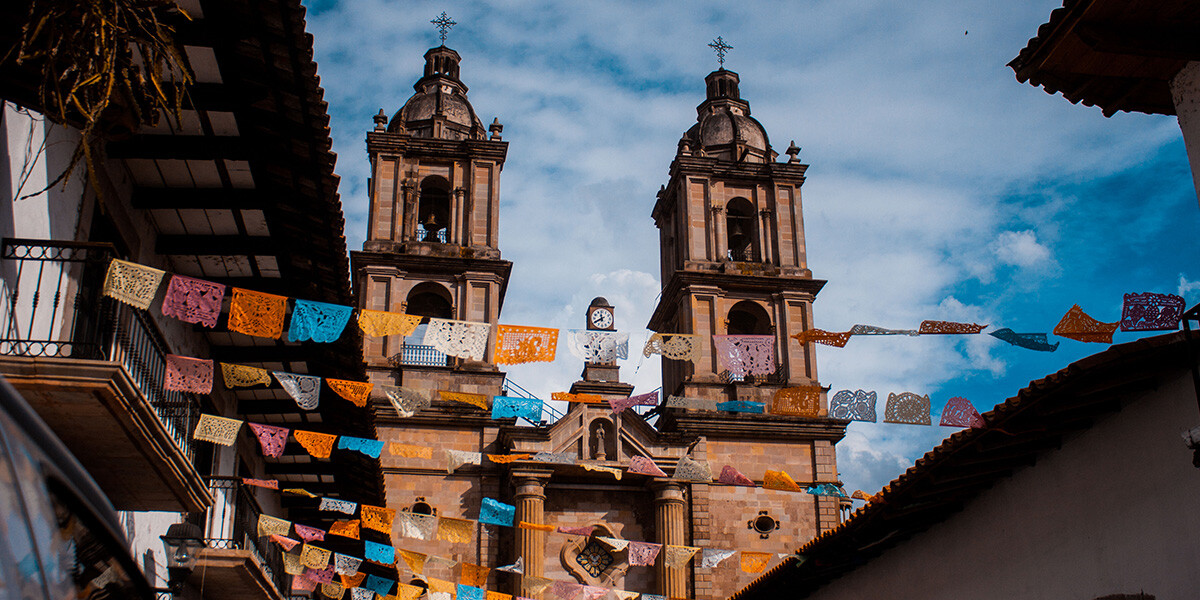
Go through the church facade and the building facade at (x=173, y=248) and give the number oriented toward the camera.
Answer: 1

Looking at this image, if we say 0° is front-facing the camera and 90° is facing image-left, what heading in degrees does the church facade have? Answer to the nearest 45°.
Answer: approximately 0°

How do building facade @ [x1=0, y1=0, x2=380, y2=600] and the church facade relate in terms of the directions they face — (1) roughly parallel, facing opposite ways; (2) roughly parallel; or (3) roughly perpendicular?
roughly perpendicular

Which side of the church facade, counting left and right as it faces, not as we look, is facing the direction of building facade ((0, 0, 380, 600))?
front

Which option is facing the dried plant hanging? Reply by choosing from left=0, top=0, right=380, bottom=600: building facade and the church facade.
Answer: the church facade

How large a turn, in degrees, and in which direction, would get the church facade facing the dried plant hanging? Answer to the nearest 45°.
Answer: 0° — it already faces it

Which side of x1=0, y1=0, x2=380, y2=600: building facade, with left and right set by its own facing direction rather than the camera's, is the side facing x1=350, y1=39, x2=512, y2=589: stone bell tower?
left

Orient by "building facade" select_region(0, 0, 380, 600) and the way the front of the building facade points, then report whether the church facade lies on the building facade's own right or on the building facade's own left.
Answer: on the building facade's own left

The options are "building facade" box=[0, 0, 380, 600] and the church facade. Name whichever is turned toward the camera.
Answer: the church facade

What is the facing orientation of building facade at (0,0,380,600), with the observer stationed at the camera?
facing to the right of the viewer
